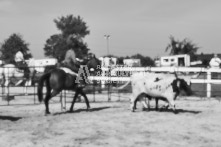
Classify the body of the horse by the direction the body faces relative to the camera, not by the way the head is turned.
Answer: to the viewer's right
